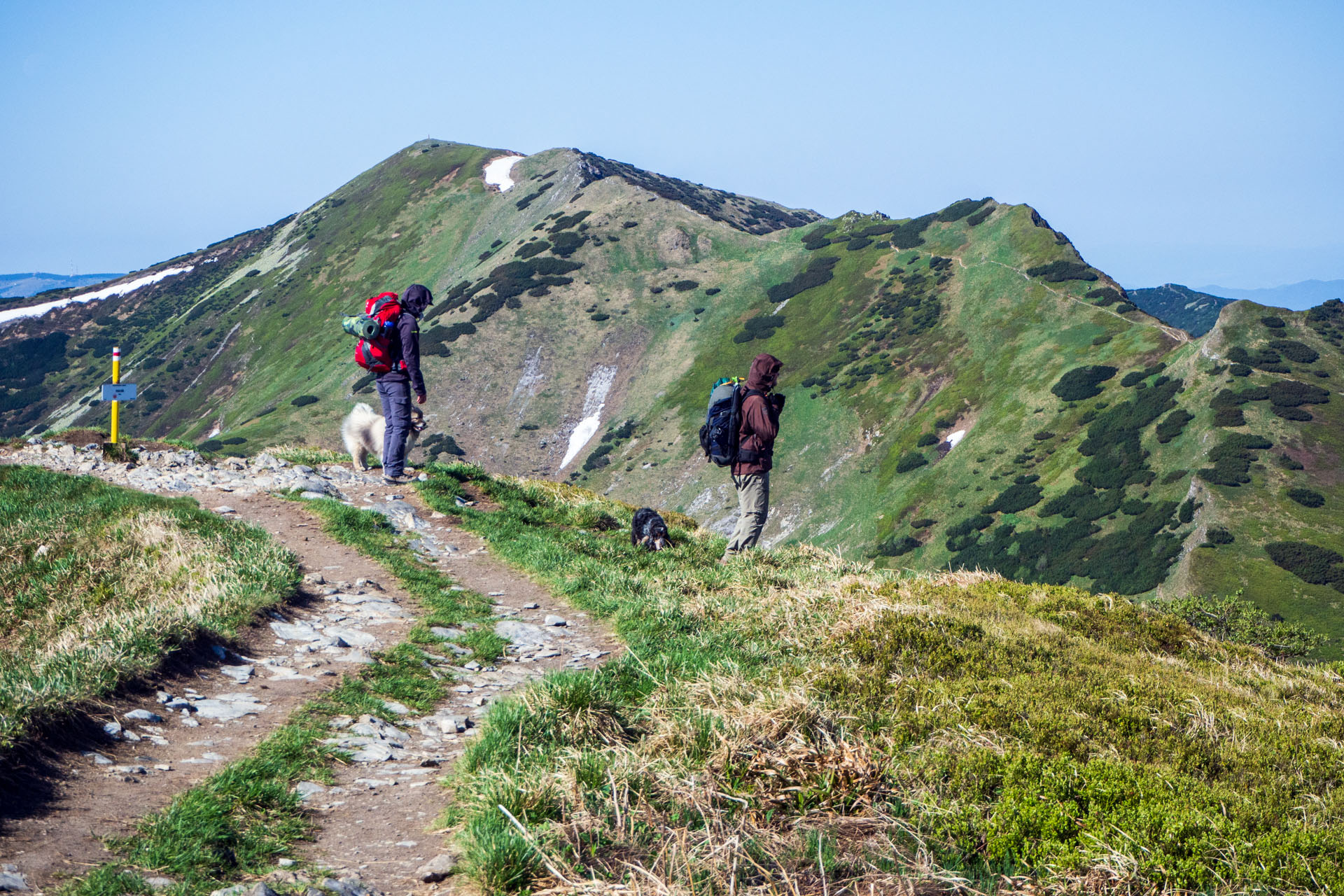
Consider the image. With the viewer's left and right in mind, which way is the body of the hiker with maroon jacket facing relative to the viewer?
facing to the right of the viewer

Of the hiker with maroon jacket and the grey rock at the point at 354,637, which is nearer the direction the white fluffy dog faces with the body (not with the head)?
the hiker with maroon jacket

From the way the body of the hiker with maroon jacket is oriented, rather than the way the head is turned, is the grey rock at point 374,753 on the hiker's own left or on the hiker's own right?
on the hiker's own right

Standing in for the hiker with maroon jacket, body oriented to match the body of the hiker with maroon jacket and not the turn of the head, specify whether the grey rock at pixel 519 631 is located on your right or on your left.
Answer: on your right

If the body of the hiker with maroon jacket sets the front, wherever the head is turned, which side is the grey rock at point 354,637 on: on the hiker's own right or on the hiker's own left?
on the hiker's own right

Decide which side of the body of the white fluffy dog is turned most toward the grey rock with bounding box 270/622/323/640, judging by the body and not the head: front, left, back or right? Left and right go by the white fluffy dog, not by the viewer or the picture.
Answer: right

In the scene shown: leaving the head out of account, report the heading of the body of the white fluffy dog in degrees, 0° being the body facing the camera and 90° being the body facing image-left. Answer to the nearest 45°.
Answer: approximately 270°

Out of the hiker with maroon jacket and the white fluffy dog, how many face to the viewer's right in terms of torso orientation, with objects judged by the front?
2
